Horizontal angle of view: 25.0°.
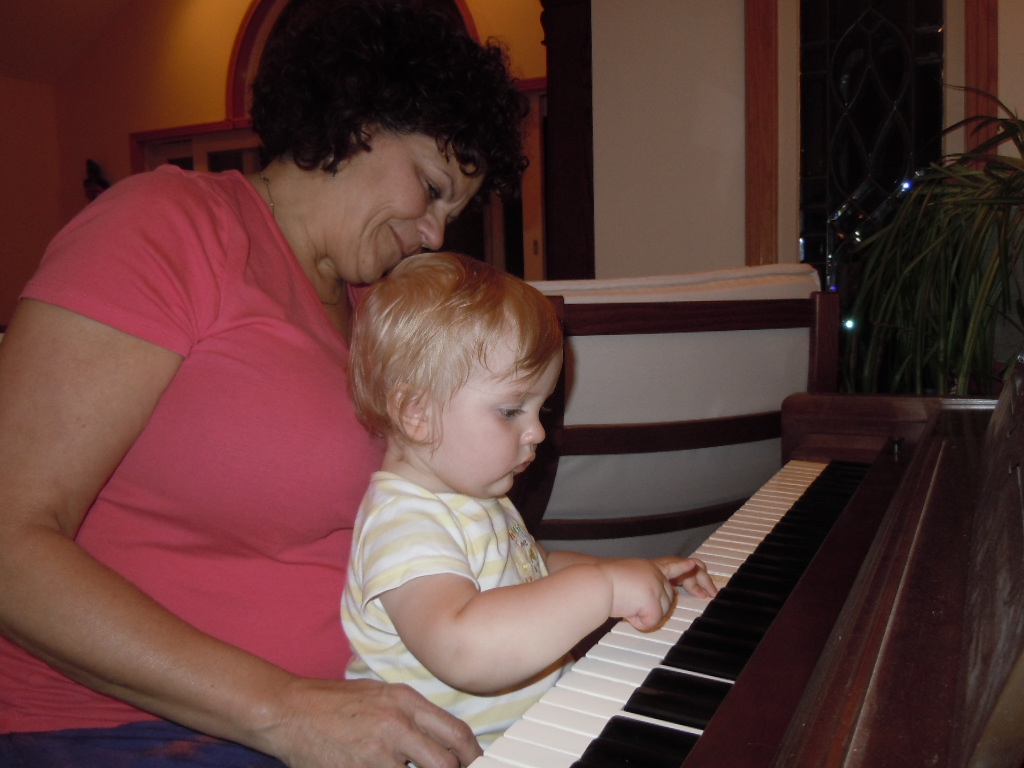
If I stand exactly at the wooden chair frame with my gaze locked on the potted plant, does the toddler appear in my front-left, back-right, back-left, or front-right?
back-right

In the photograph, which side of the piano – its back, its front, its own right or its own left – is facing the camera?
left

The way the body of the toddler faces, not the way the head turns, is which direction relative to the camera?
to the viewer's right

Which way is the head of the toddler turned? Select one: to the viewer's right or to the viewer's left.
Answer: to the viewer's right

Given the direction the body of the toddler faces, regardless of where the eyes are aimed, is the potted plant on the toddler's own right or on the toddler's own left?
on the toddler's own left

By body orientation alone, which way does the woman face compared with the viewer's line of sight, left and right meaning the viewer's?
facing to the right of the viewer
